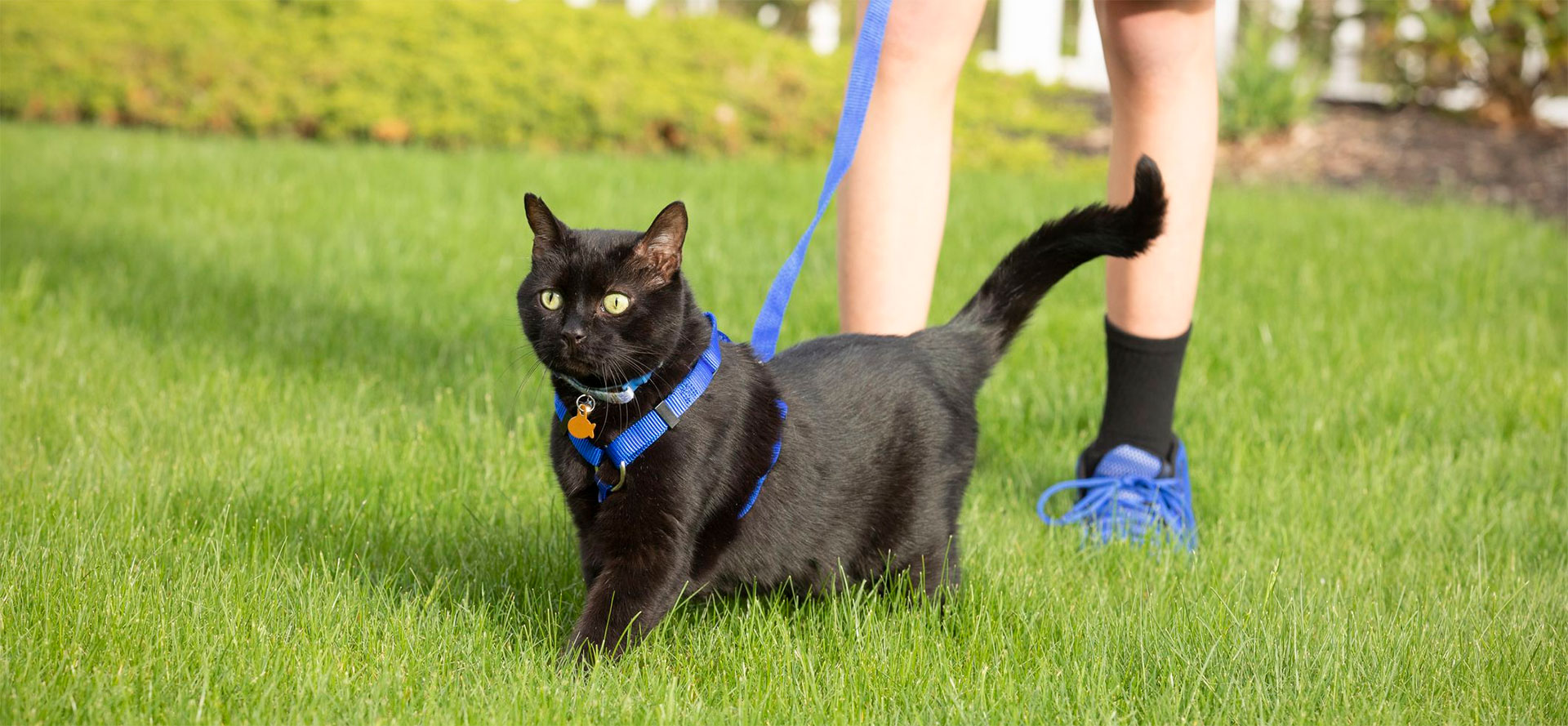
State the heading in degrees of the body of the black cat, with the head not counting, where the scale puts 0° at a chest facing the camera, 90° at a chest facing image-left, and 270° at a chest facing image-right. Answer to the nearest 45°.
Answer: approximately 45°

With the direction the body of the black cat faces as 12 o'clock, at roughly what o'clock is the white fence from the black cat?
The white fence is roughly at 5 o'clock from the black cat.

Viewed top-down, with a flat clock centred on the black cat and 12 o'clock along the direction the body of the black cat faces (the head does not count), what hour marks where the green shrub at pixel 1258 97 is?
The green shrub is roughly at 5 o'clock from the black cat.

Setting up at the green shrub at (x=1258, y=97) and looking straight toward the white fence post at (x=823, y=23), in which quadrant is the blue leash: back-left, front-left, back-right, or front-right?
back-left

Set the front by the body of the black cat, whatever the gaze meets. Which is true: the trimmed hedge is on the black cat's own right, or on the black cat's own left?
on the black cat's own right

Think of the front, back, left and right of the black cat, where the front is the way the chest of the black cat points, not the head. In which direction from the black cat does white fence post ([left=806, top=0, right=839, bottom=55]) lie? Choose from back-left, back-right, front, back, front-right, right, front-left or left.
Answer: back-right
